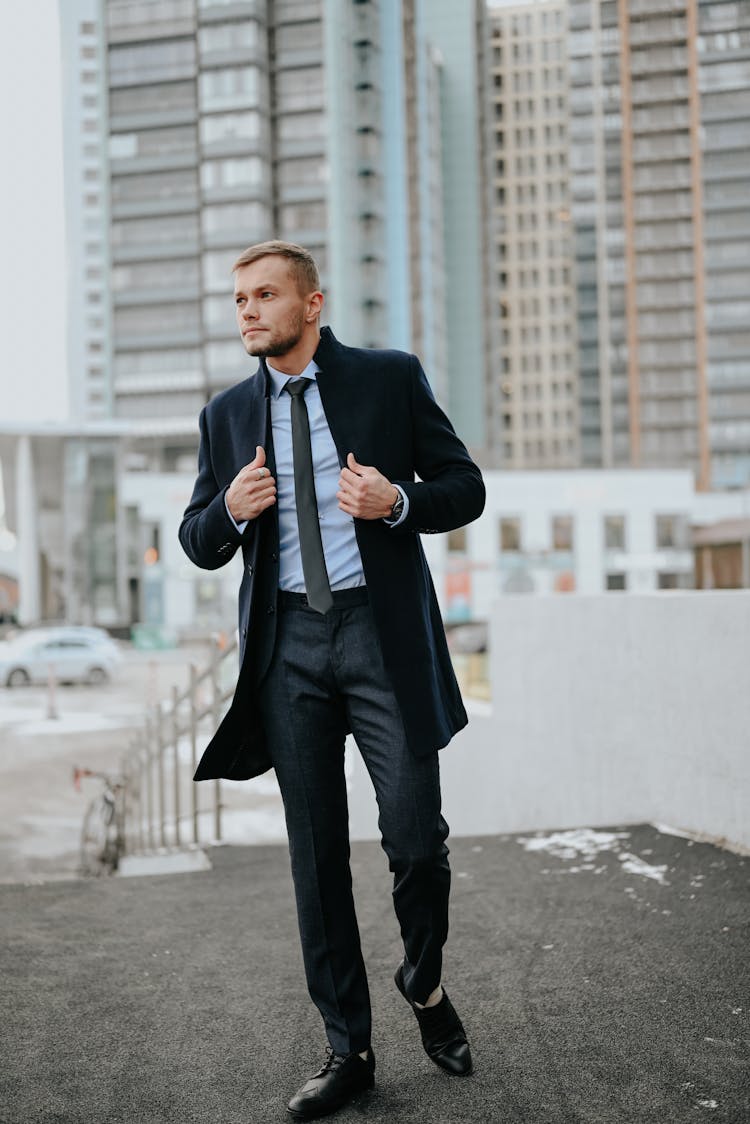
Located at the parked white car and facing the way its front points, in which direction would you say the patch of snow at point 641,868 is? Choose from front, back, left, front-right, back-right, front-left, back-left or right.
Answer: left

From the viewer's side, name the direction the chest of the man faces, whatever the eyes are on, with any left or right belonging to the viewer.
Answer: facing the viewer

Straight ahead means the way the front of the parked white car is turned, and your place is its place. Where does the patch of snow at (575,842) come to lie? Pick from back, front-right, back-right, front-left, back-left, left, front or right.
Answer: left

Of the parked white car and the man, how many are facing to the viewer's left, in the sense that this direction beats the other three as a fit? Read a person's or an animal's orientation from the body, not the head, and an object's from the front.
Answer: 1

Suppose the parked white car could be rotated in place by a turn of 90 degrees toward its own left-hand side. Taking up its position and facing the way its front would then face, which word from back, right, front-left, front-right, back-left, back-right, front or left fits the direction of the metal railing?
front

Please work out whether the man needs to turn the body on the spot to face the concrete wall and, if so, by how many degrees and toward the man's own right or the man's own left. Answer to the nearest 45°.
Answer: approximately 135° to the man's own left

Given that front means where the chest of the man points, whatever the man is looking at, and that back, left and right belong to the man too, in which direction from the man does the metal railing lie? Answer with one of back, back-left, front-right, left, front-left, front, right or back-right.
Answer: back

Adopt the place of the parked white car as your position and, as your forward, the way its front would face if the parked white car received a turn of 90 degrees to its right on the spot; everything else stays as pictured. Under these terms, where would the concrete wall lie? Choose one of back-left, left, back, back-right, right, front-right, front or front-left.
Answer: back

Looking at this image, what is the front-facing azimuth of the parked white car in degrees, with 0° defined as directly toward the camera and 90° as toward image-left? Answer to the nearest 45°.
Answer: approximately 90°

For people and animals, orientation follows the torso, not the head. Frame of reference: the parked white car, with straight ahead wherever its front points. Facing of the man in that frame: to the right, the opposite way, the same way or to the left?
to the left

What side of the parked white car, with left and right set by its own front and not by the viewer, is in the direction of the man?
left

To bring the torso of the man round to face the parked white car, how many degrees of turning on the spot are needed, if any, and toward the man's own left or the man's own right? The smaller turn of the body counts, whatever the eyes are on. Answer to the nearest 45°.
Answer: approximately 180°
